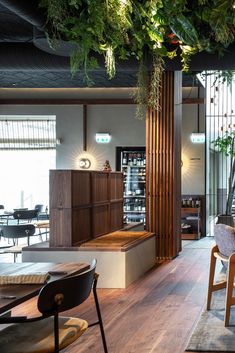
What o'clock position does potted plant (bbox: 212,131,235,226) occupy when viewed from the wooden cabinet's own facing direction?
The potted plant is roughly at 9 o'clock from the wooden cabinet.

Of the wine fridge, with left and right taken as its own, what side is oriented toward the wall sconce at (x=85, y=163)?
right

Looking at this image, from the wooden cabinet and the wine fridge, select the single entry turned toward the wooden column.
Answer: the wine fridge

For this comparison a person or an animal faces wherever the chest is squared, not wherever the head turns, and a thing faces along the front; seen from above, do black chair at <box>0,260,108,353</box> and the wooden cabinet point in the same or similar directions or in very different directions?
very different directions

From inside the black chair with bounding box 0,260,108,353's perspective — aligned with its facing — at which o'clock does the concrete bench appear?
The concrete bench is roughly at 2 o'clock from the black chair.

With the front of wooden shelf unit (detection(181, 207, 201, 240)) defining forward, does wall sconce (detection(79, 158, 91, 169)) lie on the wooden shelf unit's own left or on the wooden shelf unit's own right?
on the wooden shelf unit's own right

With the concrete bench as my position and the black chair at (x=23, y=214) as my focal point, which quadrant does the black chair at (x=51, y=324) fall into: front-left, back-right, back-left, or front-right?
back-left

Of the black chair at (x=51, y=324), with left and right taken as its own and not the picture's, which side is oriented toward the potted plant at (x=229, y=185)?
right

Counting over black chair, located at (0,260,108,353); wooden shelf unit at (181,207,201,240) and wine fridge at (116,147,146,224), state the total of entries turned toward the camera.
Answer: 2

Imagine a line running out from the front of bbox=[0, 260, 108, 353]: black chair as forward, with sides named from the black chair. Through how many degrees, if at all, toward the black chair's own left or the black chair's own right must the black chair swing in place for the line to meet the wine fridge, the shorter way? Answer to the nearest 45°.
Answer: approximately 45° to the black chair's own right

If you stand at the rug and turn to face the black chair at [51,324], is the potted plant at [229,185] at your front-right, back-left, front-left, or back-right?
back-right

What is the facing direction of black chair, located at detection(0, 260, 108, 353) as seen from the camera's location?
facing away from the viewer and to the left of the viewer

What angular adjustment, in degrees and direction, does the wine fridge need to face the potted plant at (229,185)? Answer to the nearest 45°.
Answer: approximately 45° to its left

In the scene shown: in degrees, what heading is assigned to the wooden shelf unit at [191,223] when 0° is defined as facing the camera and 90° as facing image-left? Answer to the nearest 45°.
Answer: approximately 0°
